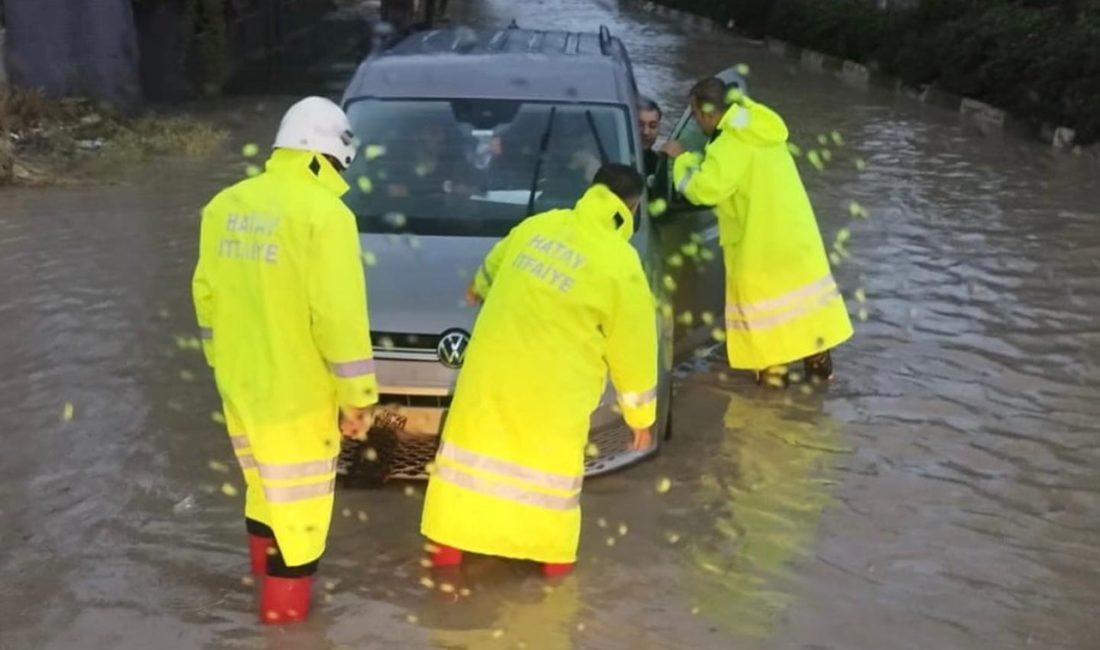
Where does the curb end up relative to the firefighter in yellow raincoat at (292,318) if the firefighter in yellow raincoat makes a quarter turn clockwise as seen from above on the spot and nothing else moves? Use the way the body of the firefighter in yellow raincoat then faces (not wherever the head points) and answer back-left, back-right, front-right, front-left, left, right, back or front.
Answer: left

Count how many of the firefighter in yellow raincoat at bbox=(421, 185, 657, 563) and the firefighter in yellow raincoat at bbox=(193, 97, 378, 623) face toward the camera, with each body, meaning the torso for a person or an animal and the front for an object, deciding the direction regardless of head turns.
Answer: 0

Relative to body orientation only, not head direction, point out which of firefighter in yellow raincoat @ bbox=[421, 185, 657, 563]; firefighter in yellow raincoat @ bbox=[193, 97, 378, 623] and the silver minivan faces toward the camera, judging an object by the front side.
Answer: the silver minivan

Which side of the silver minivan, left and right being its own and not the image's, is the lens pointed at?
front

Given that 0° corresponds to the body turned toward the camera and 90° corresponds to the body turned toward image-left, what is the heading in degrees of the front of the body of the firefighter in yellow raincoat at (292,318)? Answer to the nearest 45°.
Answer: approximately 225°

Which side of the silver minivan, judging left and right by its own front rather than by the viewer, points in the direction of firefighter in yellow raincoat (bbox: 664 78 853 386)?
left

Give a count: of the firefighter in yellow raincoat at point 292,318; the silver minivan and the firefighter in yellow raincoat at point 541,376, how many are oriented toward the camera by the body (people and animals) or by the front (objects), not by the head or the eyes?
1

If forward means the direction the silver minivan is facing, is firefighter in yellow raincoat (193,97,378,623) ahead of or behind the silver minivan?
ahead

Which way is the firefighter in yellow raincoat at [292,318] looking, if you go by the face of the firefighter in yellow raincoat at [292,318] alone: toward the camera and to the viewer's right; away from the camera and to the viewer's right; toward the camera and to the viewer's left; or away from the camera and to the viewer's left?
away from the camera and to the viewer's right

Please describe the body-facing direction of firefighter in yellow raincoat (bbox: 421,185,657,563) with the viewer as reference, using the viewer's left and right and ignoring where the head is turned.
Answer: facing away from the viewer and to the right of the viewer

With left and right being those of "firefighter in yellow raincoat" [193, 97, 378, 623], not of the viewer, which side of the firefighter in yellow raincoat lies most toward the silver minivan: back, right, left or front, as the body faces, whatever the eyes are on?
front

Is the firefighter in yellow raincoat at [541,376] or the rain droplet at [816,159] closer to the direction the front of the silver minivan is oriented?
the firefighter in yellow raincoat
